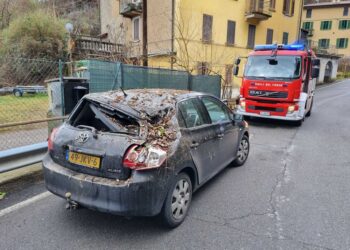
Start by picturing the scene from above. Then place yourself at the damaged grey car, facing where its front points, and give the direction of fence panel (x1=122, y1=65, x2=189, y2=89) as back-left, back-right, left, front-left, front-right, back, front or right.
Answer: front-left

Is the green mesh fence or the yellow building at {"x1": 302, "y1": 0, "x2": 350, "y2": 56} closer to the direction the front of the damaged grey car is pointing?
the yellow building

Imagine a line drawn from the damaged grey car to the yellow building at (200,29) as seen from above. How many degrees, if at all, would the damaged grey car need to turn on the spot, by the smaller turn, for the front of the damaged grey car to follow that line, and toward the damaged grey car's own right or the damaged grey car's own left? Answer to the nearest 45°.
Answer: approximately 45° to the damaged grey car's own left

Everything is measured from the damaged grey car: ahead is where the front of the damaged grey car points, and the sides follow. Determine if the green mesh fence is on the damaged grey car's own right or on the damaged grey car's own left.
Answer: on the damaged grey car's own left

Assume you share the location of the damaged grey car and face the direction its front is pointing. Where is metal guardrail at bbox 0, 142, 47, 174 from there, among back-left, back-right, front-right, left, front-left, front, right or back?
left

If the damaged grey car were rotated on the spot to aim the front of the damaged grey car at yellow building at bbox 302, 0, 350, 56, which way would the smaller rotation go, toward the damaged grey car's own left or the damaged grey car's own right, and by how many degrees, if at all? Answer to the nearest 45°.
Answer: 0° — it already faces it

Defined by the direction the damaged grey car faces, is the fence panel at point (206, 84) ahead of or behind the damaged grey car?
ahead

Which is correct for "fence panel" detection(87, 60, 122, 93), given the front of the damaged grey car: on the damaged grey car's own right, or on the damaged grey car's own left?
on the damaged grey car's own left

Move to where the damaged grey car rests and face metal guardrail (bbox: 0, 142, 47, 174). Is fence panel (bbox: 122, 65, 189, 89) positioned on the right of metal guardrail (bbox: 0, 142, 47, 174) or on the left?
right

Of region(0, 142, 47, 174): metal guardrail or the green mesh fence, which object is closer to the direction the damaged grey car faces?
the green mesh fence

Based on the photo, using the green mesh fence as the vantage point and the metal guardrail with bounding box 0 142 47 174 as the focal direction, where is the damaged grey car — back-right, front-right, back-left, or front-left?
front-left

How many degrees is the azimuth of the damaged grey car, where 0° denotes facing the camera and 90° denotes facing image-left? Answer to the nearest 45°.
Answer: approximately 225°
